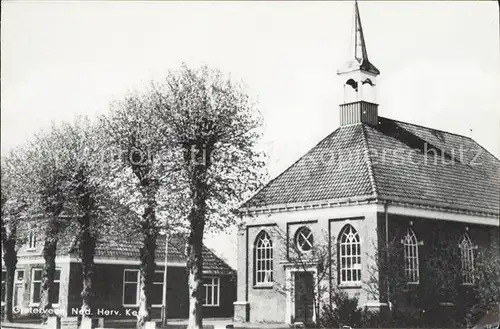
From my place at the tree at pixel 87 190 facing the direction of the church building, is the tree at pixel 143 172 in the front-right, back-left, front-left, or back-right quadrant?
front-right

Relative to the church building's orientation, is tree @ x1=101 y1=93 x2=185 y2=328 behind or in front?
in front

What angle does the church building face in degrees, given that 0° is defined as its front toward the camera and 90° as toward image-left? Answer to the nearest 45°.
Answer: approximately 45°

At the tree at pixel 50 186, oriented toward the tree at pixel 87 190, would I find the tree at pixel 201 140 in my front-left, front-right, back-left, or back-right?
front-right
